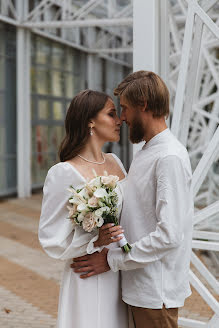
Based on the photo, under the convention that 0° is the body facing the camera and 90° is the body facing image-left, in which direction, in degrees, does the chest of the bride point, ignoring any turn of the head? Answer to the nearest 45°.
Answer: approximately 315°

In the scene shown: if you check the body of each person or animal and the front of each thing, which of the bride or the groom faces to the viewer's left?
the groom

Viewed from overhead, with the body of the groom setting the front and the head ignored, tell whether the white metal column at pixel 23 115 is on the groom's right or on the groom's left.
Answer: on the groom's right

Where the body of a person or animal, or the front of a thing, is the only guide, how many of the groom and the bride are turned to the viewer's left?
1

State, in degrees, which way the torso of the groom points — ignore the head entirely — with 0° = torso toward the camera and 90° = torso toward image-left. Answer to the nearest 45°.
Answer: approximately 90°

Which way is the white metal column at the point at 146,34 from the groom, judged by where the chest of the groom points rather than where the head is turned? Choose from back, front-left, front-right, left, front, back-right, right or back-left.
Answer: right

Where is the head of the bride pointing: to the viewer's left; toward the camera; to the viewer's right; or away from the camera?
to the viewer's right

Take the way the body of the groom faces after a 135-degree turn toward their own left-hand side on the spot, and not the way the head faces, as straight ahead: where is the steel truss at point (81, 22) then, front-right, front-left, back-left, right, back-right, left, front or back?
back-left
